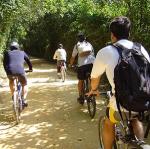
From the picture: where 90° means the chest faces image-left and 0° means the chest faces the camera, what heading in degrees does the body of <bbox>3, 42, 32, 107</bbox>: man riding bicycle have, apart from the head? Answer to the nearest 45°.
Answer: approximately 180°

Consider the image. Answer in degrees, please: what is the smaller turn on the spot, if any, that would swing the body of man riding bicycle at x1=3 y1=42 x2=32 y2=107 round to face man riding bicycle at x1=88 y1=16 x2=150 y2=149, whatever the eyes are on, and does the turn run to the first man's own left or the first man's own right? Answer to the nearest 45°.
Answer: approximately 180°

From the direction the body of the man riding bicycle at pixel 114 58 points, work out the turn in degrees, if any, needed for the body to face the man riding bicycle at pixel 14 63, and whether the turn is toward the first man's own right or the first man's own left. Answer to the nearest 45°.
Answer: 0° — they already face them

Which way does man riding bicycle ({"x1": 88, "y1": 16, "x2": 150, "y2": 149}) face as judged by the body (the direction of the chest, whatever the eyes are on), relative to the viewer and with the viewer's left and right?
facing away from the viewer and to the left of the viewer

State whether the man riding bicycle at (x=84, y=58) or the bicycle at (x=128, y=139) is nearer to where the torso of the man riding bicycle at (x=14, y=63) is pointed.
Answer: the man riding bicycle

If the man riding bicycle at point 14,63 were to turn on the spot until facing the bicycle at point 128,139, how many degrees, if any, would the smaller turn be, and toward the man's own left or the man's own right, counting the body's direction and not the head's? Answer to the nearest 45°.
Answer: approximately 180°

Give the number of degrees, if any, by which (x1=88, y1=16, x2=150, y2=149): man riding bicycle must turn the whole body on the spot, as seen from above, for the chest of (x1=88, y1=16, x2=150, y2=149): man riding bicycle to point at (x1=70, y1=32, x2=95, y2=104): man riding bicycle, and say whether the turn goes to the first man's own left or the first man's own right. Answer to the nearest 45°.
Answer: approximately 45° to the first man's own right

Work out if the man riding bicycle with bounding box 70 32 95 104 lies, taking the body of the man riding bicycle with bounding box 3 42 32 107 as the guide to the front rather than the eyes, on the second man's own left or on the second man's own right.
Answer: on the second man's own right
